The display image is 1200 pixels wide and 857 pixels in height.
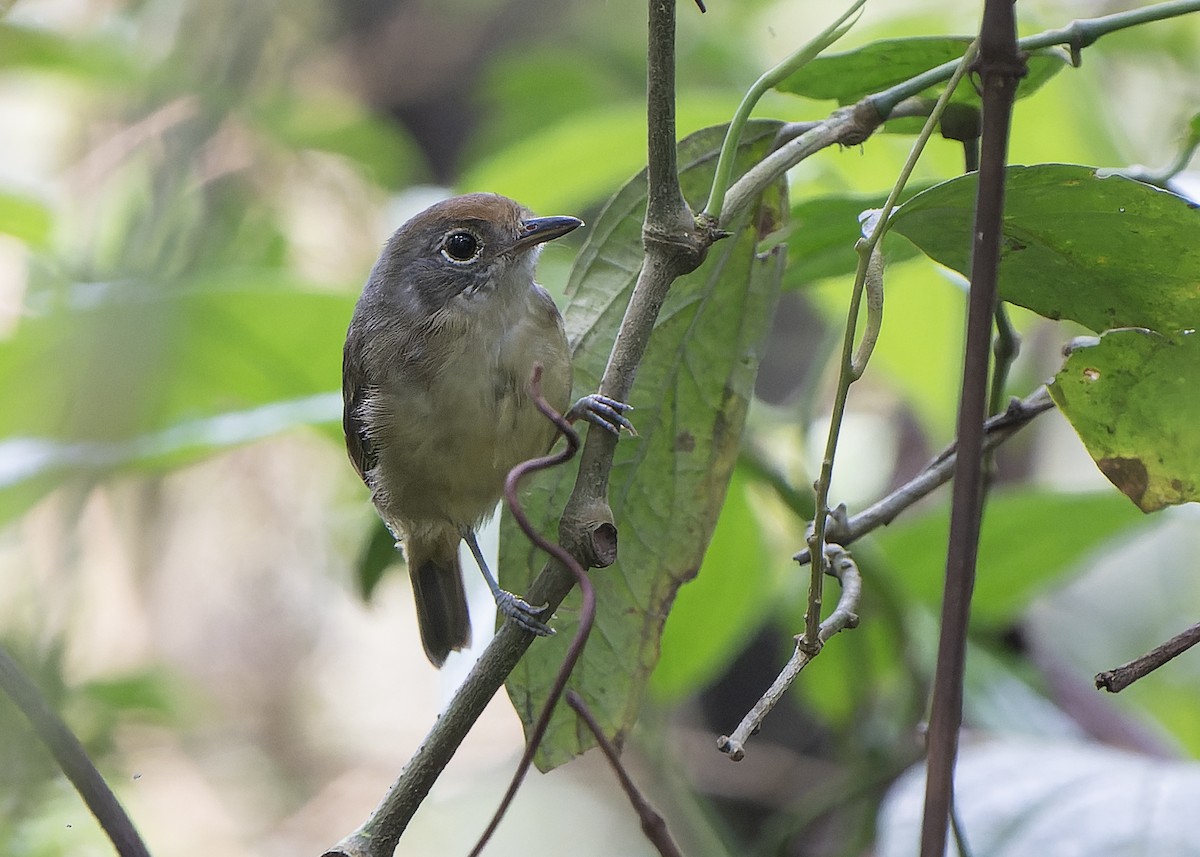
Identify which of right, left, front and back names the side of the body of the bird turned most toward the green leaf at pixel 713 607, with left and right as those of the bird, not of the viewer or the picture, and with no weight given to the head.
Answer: left

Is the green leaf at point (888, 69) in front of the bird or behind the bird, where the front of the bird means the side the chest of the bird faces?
in front

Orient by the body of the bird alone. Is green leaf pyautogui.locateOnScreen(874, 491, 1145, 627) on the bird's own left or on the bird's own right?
on the bird's own left

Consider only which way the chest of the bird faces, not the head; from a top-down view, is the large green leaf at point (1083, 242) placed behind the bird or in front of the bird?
in front
